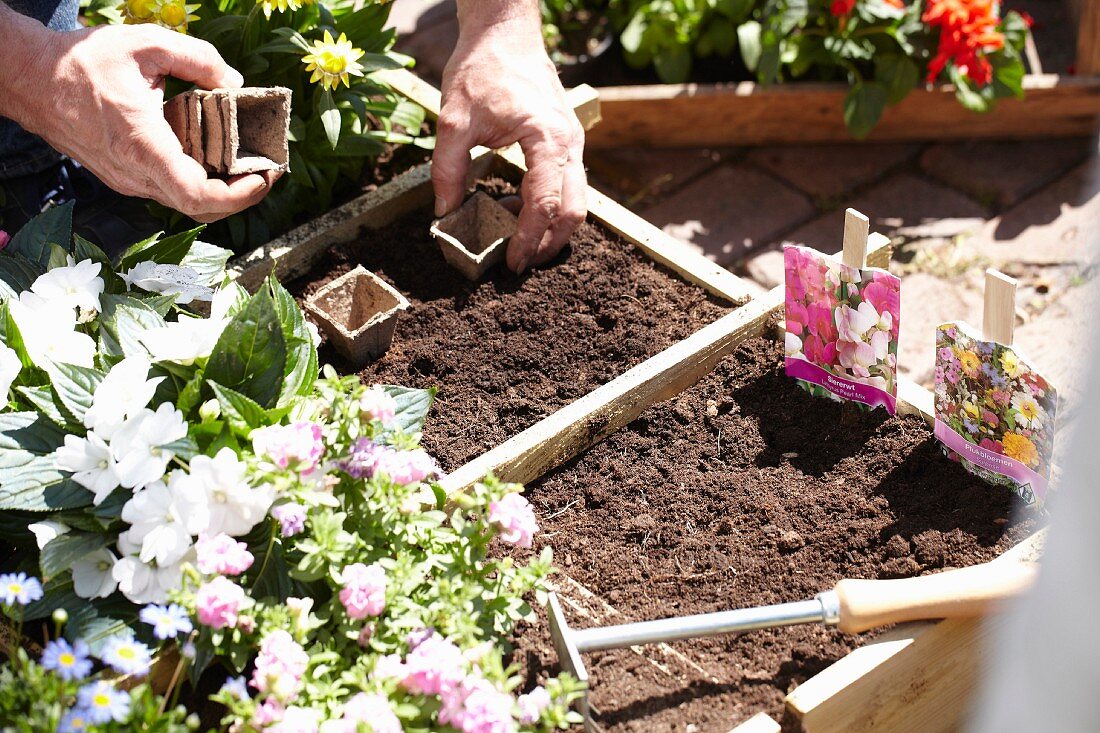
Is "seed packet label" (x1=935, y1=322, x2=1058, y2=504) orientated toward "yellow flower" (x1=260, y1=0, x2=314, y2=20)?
no

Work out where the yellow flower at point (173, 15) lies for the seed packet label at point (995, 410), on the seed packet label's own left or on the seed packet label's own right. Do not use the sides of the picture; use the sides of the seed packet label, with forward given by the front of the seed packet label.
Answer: on the seed packet label's own right

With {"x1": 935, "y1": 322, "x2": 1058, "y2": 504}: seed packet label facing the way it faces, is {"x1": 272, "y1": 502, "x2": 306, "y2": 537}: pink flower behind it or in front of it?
in front

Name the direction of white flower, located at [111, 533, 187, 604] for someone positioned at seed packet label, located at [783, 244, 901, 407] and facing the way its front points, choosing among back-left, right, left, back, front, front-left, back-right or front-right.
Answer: front

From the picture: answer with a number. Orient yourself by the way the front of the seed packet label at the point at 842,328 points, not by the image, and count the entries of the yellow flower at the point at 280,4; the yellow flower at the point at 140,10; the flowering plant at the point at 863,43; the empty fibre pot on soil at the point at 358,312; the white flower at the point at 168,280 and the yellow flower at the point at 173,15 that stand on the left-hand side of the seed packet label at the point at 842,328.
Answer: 0

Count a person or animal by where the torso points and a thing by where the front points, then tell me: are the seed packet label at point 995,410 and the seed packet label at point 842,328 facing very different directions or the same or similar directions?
same or similar directions

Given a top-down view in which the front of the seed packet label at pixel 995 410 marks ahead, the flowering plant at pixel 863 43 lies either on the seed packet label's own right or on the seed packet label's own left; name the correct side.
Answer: on the seed packet label's own right

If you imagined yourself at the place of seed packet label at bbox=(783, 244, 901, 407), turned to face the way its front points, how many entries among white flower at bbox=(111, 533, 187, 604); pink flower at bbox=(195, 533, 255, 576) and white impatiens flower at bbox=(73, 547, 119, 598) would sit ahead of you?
3

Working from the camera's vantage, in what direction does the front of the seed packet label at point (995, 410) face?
facing the viewer and to the left of the viewer

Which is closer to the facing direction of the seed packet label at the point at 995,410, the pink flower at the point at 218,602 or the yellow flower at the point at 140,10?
the pink flower

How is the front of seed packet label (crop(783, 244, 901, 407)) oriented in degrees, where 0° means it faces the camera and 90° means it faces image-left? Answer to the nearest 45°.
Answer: approximately 45°

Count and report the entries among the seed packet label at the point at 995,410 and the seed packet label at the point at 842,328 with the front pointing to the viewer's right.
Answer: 0

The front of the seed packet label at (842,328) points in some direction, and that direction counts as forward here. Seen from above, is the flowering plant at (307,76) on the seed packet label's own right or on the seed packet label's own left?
on the seed packet label's own right
